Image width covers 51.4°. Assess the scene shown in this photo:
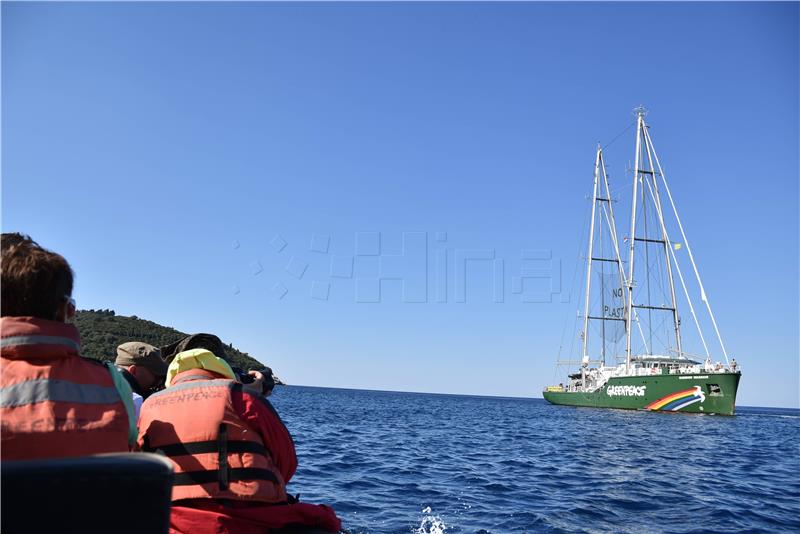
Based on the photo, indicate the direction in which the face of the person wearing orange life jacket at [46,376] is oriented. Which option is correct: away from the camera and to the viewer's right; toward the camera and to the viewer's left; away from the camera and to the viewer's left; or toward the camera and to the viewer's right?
away from the camera and to the viewer's right

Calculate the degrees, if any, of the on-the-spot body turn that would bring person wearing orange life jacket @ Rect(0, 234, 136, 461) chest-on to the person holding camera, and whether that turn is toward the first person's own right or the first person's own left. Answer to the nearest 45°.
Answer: approximately 45° to the first person's own right

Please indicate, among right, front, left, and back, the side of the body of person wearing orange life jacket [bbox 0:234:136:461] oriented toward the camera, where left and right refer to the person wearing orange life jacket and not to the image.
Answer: back
